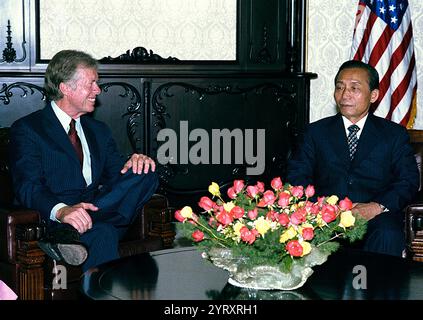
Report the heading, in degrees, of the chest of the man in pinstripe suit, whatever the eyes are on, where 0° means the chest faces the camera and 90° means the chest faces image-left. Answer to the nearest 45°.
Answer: approximately 315°

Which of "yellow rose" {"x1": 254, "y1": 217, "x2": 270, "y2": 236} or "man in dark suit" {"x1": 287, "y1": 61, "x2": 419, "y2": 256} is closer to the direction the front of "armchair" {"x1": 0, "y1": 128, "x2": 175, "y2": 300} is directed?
the yellow rose

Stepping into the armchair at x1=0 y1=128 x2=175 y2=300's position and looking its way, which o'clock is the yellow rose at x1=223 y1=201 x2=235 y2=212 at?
The yellow rose is roughly at 12 o'clock from the armchair.

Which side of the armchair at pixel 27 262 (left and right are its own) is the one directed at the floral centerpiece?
front

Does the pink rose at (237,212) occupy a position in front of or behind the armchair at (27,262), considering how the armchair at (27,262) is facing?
in front

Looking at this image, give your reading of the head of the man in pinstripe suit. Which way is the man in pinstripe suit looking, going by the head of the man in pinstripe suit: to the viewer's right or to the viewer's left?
to the viewer's right

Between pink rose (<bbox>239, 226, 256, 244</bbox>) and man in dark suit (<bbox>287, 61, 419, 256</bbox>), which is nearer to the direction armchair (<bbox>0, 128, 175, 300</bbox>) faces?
the pink rose

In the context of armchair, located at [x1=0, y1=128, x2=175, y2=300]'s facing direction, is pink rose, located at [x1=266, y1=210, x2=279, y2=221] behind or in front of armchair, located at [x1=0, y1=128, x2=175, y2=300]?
in front

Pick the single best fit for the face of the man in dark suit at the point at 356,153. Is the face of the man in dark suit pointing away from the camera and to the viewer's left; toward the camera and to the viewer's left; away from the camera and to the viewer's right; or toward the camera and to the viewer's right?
toward the camera and to the viewer's left

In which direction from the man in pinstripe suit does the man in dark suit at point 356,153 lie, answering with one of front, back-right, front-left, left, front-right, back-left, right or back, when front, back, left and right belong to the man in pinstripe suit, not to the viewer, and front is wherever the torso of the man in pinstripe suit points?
front-left

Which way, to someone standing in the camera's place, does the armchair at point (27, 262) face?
facing the viewer and to the right of the viewer

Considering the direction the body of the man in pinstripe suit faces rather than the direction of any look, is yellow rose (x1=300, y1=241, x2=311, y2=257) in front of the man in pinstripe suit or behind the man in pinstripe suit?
in front

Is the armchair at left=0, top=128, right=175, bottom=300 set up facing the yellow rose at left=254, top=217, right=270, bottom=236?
yes

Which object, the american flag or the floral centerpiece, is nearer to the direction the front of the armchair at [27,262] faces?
the floral centerpiece
